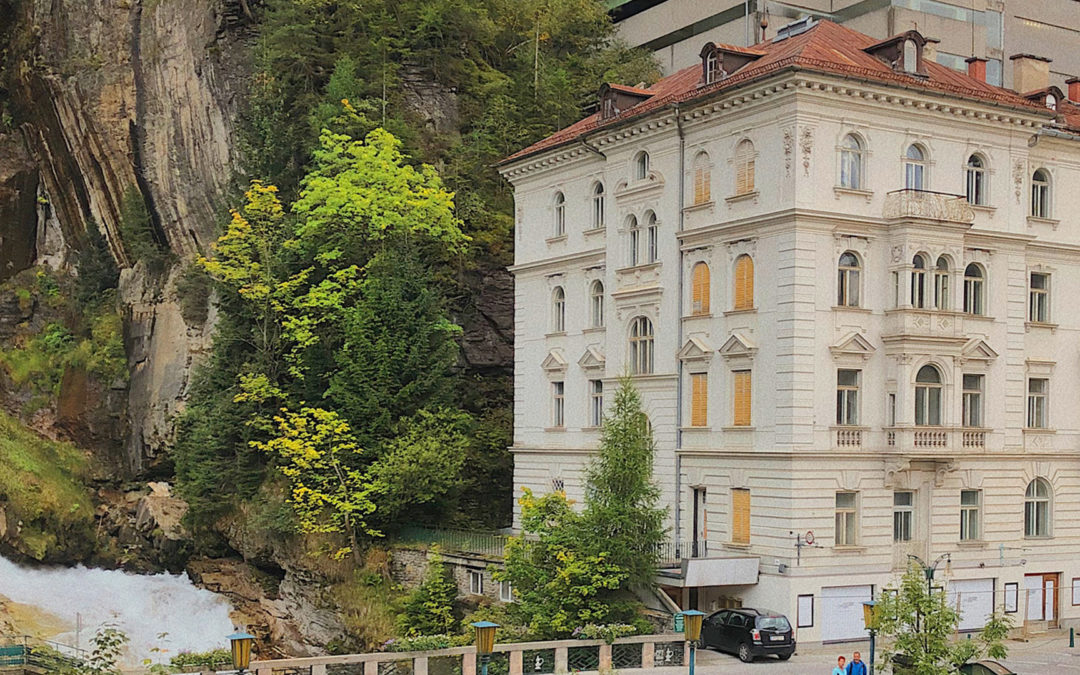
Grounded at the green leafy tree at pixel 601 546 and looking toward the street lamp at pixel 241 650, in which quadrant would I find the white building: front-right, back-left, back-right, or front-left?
back-left

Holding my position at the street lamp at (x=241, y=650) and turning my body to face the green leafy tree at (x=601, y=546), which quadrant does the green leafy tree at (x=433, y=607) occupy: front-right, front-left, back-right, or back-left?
front-left

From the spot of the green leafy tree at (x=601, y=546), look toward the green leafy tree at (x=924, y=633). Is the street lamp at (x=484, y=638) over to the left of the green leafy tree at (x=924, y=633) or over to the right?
right
